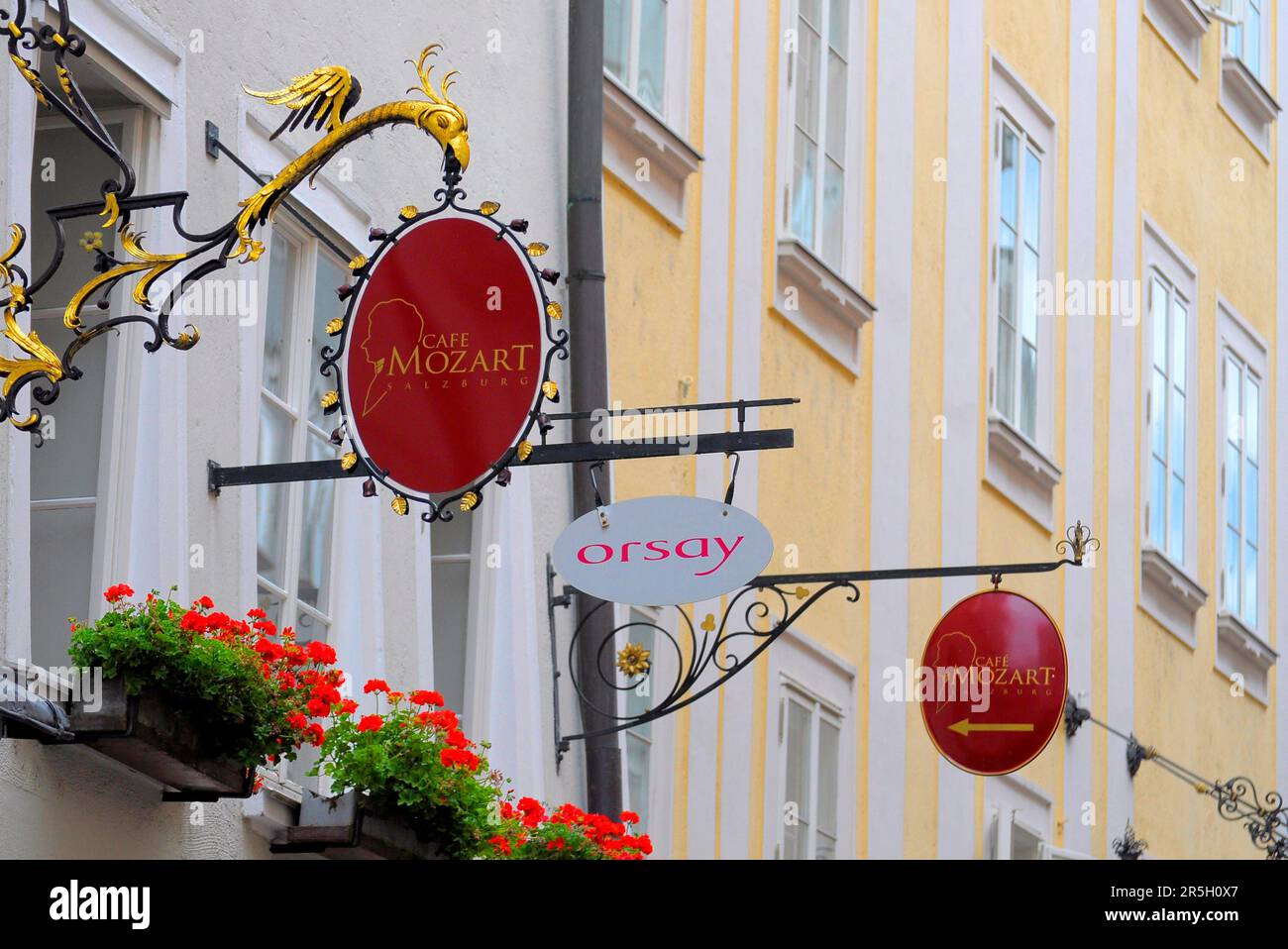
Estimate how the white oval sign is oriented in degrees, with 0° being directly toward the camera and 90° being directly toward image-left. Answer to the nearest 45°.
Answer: approximately 0°

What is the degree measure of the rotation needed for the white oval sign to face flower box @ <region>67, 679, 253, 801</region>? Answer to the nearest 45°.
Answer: approximately 45° to its right

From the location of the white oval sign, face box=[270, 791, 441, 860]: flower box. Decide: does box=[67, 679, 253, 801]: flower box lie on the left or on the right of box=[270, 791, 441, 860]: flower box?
left

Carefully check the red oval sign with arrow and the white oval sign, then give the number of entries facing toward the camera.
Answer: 2

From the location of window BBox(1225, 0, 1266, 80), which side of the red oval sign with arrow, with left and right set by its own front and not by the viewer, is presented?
back

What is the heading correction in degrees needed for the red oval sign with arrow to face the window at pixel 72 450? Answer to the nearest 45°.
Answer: approximately 45° to its right

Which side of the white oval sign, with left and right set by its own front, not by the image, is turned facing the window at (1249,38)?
back

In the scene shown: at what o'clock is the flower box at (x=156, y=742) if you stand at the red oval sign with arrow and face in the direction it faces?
The flower box is roughly at 1 o'clock from the red oval sign with arrow.
